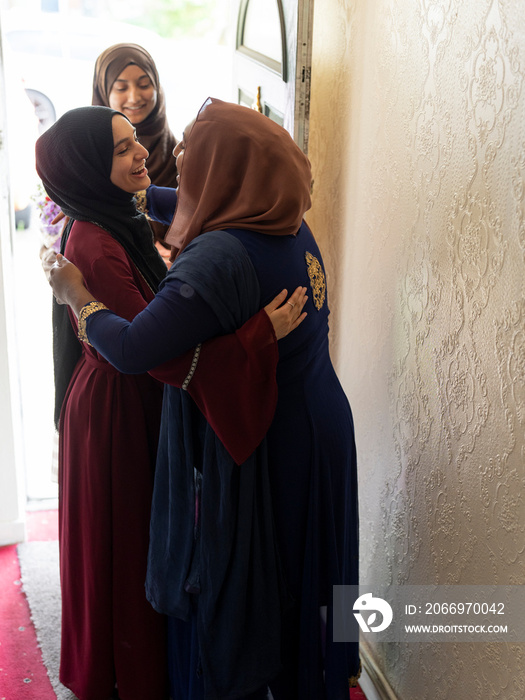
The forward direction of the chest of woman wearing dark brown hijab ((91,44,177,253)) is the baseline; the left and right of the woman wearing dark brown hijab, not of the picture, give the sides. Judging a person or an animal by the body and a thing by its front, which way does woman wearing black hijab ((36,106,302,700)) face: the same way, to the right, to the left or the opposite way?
to the left

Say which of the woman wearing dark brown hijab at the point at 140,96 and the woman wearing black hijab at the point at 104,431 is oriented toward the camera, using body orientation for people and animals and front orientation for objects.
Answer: the woman wearing dark brown hijab

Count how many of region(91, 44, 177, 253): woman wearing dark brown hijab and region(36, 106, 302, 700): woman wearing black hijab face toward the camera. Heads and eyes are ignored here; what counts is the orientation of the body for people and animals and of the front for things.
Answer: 1

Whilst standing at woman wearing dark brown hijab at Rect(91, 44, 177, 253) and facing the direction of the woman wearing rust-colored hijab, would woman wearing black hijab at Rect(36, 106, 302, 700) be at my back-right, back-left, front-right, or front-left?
front-right

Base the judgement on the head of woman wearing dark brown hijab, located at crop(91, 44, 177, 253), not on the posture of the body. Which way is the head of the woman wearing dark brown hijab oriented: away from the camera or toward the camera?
toward the camera

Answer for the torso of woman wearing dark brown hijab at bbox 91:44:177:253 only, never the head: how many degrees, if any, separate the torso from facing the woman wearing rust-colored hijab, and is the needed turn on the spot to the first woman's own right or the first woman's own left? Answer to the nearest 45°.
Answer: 0° — they already face them

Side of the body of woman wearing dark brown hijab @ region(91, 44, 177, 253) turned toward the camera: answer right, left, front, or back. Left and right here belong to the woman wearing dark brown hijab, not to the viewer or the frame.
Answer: front

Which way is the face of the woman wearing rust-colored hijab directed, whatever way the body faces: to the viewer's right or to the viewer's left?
to the viewer's left

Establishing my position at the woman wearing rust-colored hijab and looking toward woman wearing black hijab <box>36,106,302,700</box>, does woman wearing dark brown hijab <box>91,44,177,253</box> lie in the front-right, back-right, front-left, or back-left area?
front-right

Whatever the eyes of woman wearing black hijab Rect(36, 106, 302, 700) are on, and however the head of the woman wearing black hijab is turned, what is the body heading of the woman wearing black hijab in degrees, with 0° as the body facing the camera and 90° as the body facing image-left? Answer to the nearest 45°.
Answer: approximately 270°

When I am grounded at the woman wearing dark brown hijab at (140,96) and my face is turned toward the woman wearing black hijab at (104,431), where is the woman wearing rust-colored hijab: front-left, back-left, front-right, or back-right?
front-left
